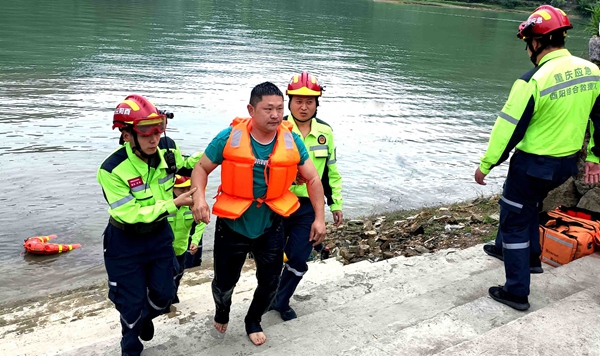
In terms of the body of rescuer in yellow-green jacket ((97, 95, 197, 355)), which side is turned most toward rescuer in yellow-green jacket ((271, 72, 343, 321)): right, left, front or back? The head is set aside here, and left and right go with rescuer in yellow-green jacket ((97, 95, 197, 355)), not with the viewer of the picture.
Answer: left

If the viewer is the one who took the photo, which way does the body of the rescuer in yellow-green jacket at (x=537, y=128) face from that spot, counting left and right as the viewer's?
facing away from the viewer and to the left of the viewer

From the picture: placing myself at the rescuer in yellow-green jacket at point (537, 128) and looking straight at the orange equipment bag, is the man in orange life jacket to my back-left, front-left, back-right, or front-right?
back-left

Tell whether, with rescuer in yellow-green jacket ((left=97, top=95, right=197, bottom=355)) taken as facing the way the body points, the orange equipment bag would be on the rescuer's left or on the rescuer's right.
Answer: on the rescuer's left

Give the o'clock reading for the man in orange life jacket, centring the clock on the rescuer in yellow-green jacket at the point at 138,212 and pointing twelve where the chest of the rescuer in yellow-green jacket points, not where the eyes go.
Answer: The man in orange life jacket is roughly at 11 o'clock from the rescuer in yellow-green jacket.

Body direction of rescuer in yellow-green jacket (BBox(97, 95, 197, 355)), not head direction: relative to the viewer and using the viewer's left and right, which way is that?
facing the viewer and to the right of the viewer

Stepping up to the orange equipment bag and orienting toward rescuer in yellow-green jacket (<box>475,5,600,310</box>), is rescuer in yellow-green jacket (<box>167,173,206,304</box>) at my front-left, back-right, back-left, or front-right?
front-right

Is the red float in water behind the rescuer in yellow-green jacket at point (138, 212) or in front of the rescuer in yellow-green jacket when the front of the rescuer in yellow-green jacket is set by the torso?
behind

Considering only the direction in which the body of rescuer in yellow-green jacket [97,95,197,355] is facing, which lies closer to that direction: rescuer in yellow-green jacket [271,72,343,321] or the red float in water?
the rescuer in yellow-green jacket

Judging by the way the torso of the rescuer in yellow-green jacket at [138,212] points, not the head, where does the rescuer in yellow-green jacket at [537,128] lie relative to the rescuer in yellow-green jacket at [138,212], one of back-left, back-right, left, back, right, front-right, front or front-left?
front-left

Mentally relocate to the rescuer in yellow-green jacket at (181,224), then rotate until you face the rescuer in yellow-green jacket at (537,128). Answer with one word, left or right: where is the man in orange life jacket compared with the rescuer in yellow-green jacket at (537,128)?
right

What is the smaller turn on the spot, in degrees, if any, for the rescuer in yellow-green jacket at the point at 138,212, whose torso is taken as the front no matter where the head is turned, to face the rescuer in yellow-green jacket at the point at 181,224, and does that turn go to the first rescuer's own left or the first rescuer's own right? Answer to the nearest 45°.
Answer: approximately 135° to the first rescuer's own left
